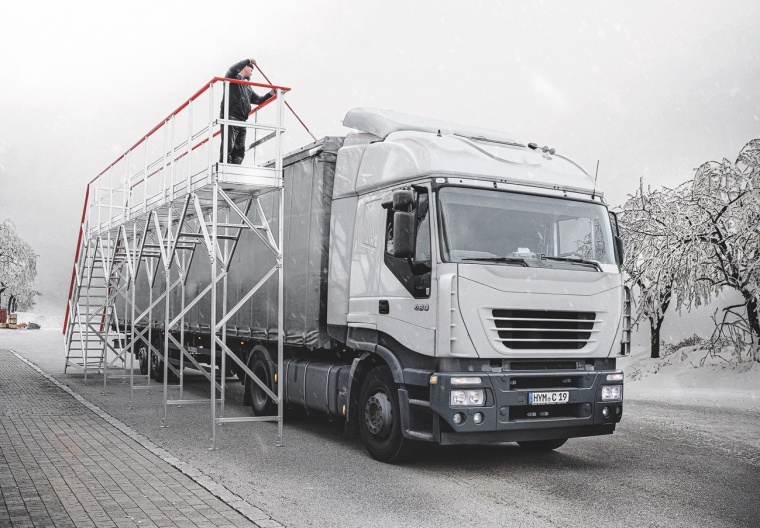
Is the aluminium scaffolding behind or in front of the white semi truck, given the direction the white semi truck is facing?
behind

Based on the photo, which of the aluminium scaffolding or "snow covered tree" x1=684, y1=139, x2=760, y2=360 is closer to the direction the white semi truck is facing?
the snow covered tree

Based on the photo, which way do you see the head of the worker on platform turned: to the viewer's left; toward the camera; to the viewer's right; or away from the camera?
to the viewer's right

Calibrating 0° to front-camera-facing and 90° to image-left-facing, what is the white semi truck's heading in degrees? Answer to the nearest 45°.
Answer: approximately 315°

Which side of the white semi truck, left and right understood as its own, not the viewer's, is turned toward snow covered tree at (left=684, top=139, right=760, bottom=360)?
left

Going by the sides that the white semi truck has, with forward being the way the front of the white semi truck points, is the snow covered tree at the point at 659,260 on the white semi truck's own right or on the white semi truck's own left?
on the white semi truck's own left
